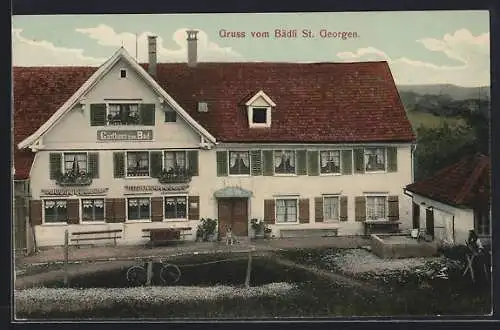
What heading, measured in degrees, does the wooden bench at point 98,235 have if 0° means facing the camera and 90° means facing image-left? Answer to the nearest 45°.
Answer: approximately 0°

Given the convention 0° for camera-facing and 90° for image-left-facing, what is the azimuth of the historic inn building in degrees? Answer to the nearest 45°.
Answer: approximately 0°

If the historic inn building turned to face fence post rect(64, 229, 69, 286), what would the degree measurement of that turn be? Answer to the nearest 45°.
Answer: approximately 90° to its right

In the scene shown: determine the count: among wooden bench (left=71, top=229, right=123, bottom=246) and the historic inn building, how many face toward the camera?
2

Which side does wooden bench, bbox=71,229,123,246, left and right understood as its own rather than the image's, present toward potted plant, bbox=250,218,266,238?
left

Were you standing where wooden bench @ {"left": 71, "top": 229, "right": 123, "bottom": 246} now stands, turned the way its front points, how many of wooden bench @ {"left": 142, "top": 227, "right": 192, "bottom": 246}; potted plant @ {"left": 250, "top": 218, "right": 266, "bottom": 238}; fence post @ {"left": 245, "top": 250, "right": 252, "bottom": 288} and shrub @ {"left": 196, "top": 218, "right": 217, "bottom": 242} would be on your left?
4

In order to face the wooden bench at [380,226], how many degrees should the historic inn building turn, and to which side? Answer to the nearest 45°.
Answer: approximately 90° to its left
